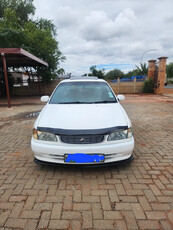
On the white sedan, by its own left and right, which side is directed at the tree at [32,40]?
back

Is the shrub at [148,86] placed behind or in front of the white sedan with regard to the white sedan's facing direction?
behind

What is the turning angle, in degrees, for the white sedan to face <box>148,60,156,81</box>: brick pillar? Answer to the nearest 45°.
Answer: approximately 135° to its left

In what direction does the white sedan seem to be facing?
toward the camera

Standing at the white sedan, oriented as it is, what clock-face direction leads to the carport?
The carport is roughly at 5 o'clock from the white sedan.

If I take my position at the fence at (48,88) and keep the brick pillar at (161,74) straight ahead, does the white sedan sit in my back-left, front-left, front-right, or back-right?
front-right

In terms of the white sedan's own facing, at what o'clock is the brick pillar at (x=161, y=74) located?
The brick pillar is roughly at 7 o'clock from the white sedan.

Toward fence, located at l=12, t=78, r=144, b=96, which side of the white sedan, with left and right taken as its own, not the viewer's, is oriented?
back
